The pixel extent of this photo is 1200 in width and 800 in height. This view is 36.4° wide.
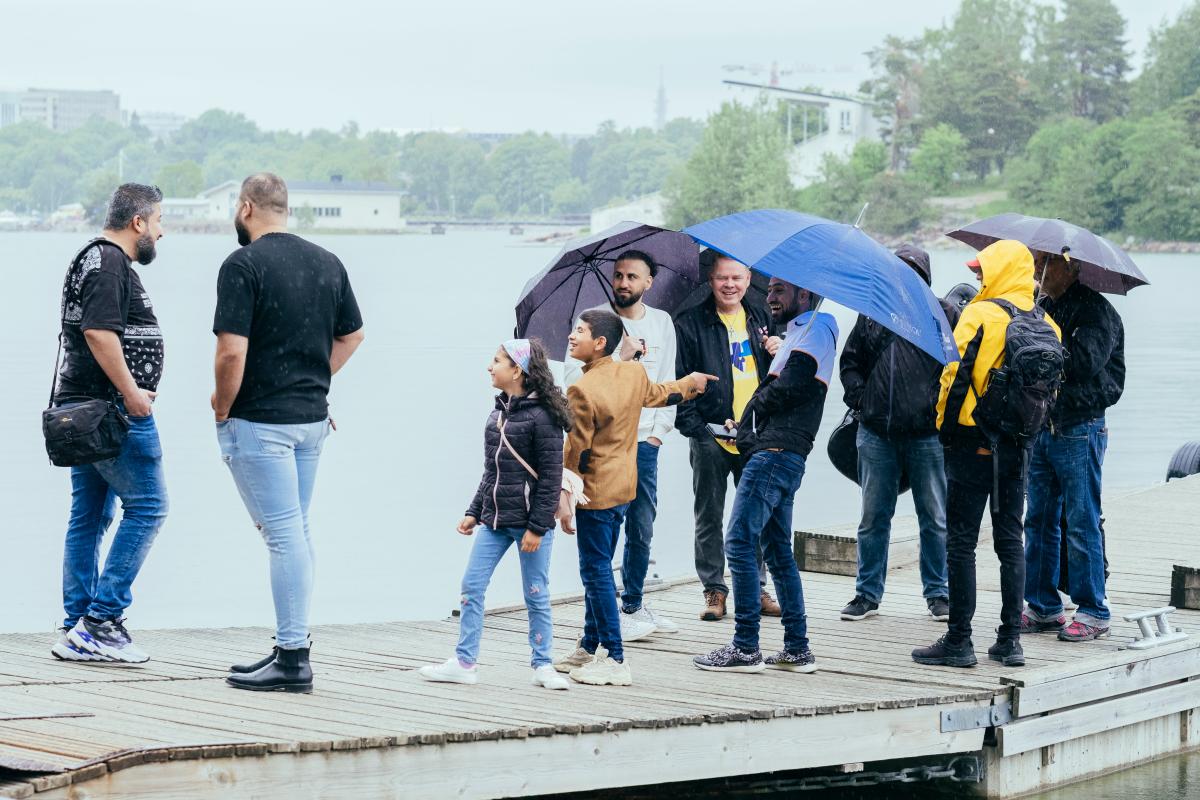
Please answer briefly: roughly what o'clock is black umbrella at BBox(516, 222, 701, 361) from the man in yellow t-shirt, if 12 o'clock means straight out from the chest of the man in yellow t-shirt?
The black umbrella is roughly at 3 o'clock from the man in yellow t-shirt.

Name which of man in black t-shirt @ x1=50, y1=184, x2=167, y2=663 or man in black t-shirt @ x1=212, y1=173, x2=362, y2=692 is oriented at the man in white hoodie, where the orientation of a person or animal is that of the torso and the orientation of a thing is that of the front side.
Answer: man in black t-shirt @ x1=50, y1=184, x2=167, y2=663

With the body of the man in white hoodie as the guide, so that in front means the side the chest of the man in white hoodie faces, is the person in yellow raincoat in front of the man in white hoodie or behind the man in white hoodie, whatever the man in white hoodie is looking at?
in front

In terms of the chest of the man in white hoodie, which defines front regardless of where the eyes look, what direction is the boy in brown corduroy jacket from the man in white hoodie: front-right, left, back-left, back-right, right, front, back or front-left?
front-right

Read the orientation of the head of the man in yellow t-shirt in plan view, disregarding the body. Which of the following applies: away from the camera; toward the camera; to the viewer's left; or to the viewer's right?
toward the camera

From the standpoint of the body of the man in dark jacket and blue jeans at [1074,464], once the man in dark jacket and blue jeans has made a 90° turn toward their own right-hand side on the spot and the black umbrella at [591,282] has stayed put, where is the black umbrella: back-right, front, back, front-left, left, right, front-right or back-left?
left

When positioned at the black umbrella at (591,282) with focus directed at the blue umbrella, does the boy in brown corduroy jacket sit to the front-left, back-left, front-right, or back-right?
front-right

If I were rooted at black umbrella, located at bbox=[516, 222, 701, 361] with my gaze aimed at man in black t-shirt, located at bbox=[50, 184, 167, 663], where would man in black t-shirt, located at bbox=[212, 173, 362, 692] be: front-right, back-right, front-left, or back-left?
front-left

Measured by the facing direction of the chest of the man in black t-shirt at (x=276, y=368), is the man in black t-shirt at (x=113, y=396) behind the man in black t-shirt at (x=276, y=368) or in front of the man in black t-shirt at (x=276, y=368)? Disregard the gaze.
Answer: in front

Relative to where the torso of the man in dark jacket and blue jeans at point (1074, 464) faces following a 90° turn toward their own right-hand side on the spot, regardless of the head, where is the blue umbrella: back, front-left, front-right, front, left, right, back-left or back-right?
back-left

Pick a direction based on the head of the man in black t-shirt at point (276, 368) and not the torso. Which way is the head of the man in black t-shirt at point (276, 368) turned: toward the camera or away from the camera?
away from the camera

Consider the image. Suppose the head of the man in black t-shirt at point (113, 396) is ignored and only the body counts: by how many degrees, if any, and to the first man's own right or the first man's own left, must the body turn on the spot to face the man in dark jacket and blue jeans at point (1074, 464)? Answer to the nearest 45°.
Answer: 0° — they already face them

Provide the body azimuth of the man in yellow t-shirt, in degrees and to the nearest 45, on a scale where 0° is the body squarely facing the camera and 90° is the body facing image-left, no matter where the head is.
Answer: approximately 0°

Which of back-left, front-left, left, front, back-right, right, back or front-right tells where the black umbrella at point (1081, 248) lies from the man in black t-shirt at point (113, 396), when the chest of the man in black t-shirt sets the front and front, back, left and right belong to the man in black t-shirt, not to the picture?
front
